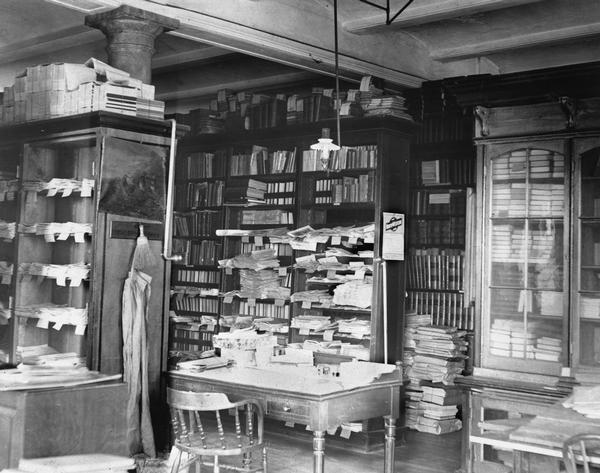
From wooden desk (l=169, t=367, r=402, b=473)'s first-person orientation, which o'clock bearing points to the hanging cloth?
The hanging cloth is roughly at 2 o'clock from the wooden desk.

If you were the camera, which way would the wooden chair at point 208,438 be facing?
facing away from the viewer and to the right of the viewer

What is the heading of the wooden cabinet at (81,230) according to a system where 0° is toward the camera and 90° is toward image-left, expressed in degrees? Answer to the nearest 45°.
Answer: approximately 45°

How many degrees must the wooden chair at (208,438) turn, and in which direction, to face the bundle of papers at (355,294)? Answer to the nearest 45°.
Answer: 0° — it already faces it

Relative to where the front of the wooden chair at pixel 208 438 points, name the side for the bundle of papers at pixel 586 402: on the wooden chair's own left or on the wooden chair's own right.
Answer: on the wooden chair's own right

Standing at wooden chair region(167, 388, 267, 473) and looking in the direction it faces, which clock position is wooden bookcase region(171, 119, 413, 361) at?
The wooden bookcase is roughly at 11 o'clock from the wooden chair.

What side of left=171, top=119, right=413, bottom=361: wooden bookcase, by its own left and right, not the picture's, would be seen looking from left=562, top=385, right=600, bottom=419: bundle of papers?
left

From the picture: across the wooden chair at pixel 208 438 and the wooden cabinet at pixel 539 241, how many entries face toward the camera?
1

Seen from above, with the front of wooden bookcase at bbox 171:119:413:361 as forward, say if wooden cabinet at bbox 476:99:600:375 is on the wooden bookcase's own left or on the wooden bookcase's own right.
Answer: on the wooden bookcase's own left

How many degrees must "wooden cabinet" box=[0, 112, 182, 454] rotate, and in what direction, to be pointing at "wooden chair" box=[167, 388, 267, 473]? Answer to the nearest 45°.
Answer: approximately 90° to its left

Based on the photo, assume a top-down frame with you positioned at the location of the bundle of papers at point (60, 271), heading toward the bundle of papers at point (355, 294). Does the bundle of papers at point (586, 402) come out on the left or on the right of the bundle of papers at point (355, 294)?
right

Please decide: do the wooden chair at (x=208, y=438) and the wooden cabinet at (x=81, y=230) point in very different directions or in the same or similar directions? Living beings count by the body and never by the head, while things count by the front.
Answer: very different directions
